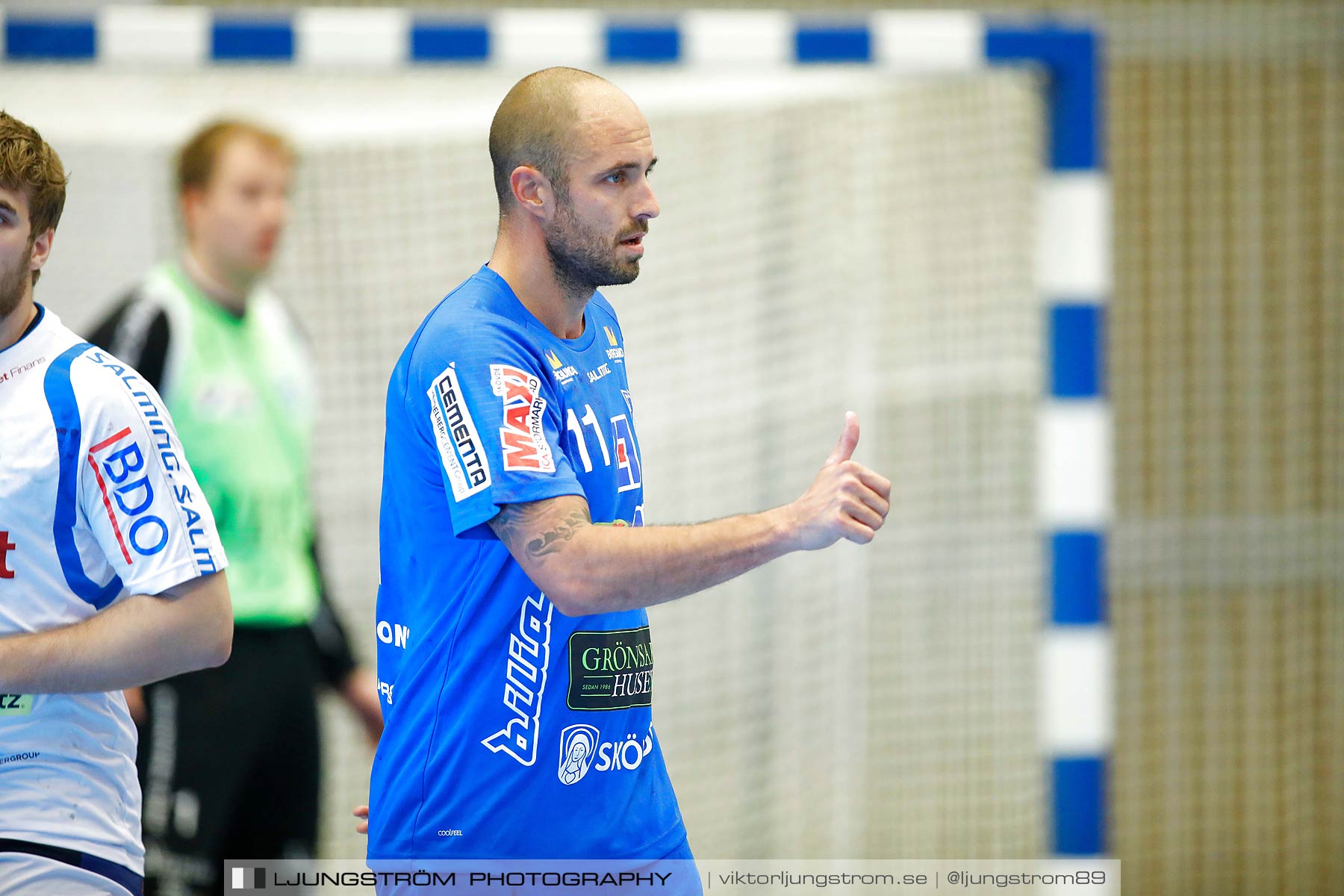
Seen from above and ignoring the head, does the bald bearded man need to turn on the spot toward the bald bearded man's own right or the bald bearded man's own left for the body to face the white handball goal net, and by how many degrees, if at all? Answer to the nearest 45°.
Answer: approximately 90° to the bald bearded man's own left

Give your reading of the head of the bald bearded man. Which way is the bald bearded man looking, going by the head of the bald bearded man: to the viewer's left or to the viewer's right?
to the viewer's right

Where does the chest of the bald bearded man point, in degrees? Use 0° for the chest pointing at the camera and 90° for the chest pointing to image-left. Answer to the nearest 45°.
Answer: approximately 270°
